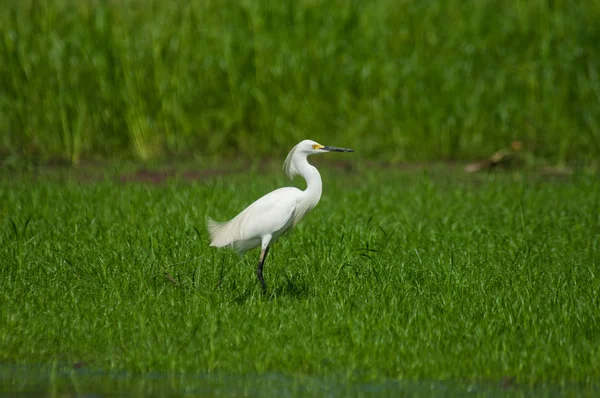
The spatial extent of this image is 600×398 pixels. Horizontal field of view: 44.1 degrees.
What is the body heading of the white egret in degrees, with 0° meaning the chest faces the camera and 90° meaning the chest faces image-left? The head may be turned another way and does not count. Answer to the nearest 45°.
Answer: approximately 270°
